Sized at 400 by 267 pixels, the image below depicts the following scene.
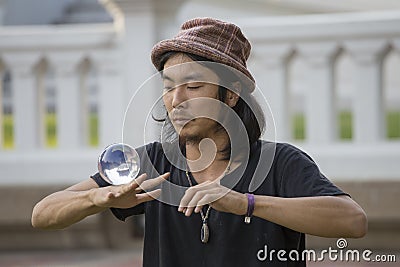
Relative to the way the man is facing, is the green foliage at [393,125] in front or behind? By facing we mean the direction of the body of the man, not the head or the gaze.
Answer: behind

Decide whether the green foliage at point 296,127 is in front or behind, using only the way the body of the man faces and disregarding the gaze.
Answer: behind

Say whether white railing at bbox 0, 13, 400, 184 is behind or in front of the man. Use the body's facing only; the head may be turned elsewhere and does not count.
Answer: behind

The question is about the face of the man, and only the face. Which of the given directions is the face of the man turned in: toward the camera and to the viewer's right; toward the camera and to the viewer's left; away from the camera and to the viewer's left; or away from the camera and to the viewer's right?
toward the camera and to the viewer's left

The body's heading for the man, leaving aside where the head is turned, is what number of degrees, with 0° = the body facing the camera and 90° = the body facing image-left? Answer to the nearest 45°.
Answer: approximately 45°
